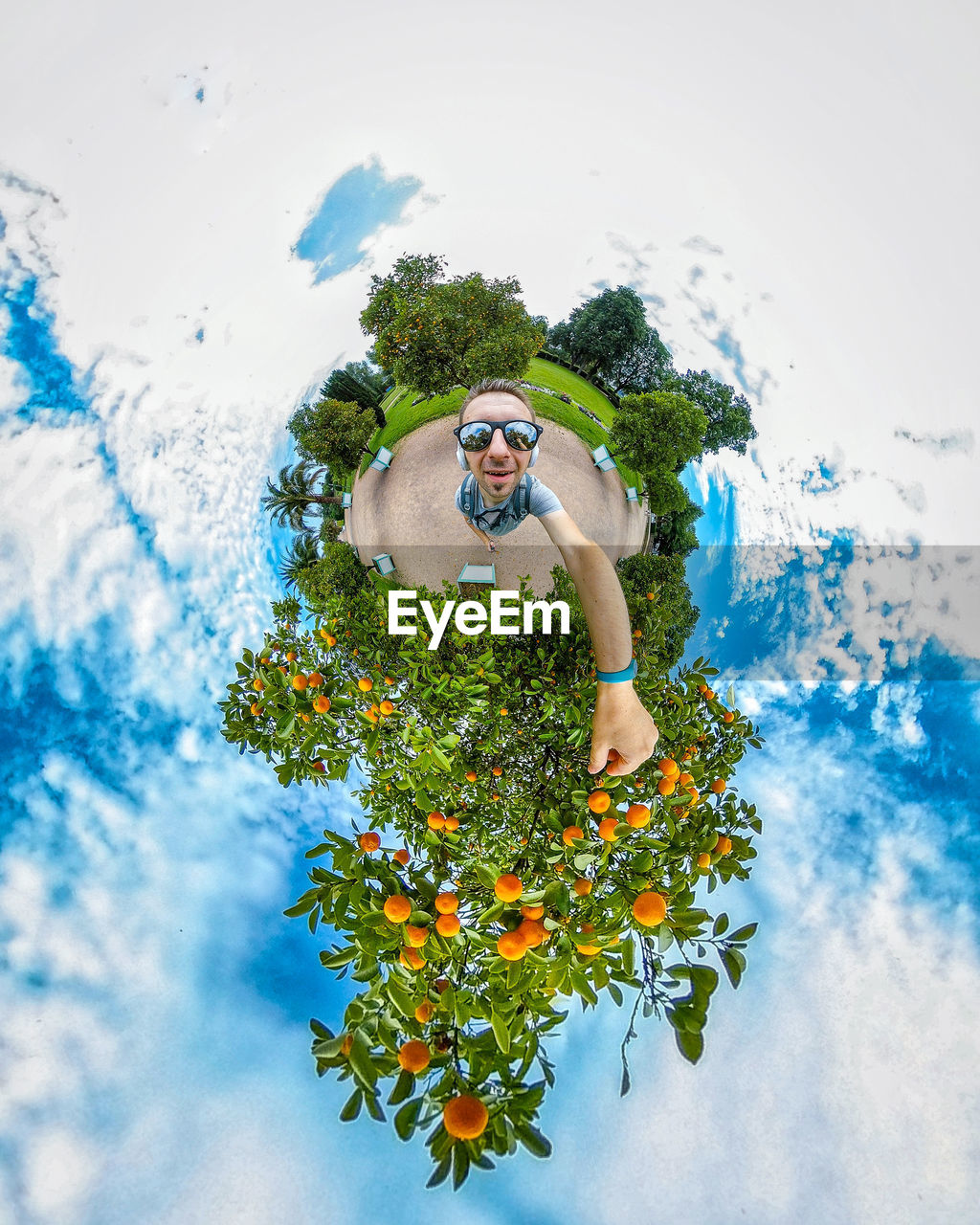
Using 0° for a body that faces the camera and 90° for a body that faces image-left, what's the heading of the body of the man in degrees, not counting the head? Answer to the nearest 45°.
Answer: approximately 0°

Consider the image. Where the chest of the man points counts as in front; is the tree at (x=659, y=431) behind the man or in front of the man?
behind

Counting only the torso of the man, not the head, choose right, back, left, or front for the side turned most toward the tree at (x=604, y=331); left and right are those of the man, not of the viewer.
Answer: back

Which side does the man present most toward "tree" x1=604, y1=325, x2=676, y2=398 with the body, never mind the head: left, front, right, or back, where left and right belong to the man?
back
